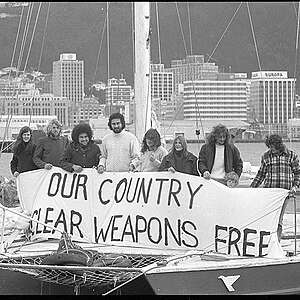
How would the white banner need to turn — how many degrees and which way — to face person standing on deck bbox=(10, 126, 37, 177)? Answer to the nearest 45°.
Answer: approximately 135° to its right

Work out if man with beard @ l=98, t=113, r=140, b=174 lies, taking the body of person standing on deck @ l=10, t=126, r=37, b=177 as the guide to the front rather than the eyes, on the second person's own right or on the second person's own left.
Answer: on the second person's own left

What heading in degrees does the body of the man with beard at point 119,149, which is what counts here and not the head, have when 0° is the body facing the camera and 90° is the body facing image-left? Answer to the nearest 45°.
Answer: approximately 0°

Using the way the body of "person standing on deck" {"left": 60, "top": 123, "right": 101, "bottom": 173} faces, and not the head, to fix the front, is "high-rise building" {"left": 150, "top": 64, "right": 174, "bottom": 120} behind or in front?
behind

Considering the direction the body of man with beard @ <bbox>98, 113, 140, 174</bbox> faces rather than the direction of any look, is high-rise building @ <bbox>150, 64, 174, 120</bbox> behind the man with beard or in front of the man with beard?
behind

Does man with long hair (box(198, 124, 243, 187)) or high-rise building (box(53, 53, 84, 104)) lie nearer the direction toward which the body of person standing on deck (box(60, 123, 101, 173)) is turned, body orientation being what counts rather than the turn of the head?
the man with long hair

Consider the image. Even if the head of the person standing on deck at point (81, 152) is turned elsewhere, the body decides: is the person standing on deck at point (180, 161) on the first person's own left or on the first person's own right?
on the first person's own left

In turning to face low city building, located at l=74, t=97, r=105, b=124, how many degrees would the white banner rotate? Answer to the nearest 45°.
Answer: approximately 180°
